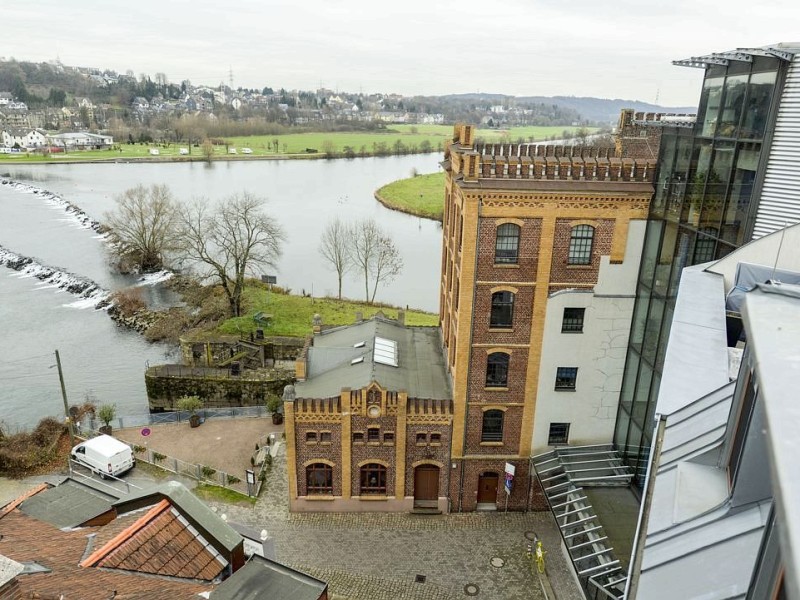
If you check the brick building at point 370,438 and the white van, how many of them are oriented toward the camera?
1

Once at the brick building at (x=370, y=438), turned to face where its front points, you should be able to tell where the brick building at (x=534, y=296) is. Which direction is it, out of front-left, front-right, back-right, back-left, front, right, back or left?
left

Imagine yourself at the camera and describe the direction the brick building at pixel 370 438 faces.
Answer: facing the viewer

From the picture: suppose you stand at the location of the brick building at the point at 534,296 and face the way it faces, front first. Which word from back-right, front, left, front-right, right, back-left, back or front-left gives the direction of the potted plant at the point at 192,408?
right

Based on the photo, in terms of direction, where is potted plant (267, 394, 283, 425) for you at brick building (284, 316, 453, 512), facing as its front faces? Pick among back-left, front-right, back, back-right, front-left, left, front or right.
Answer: back-right

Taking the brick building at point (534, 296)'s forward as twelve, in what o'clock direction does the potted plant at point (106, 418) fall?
The potted plant is roughly at 3 o'clock from the brick building.

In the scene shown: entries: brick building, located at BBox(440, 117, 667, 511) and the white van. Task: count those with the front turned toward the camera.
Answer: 1

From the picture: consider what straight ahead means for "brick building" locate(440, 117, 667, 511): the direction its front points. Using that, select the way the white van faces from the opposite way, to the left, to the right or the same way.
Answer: to the right

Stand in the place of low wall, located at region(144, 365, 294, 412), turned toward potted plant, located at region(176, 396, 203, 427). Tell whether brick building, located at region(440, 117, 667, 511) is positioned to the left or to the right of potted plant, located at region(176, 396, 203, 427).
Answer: left

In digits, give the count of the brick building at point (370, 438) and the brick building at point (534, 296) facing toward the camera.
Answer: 2

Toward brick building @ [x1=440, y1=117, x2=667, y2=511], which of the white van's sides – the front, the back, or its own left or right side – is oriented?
back

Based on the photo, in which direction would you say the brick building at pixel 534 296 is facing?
toward the camera

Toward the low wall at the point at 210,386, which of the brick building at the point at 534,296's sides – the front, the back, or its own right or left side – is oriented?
right

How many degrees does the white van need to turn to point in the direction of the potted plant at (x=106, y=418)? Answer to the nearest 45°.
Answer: approximately 45° to its right

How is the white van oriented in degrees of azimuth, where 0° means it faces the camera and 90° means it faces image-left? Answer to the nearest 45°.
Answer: approximately 135°

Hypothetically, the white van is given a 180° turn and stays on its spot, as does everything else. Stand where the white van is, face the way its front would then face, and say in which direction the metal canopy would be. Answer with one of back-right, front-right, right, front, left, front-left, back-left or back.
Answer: front

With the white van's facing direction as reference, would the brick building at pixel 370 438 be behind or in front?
behind
